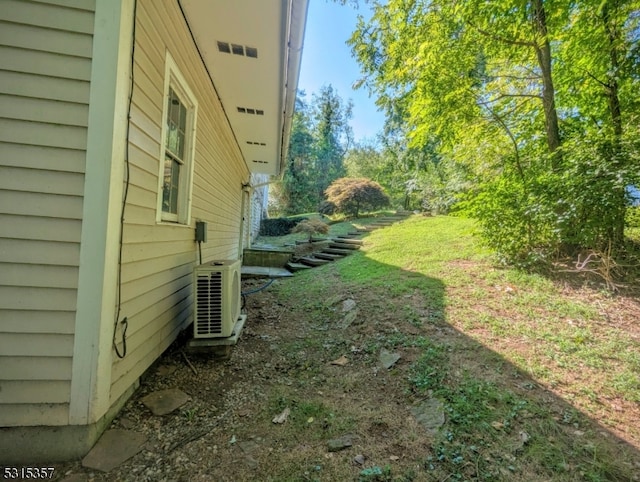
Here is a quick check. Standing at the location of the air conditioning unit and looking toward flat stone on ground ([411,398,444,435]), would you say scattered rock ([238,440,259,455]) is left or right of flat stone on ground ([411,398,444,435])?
right

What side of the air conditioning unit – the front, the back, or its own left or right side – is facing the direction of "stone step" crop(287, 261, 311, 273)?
left

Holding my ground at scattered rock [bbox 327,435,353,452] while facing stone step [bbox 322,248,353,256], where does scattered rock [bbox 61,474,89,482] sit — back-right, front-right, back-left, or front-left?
back-left

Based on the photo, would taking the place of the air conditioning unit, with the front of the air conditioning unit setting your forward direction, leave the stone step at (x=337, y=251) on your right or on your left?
on your left

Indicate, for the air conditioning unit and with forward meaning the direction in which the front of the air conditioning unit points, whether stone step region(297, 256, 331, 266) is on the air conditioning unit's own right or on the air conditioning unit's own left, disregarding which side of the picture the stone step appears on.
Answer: on the air conditioning unit's own left

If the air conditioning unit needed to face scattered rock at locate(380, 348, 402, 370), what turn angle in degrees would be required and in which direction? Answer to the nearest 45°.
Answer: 0° — it already faces it

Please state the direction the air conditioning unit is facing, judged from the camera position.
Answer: facing to the right of the viewer

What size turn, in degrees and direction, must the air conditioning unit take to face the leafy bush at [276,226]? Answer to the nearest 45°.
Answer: approximately 90° to its left
